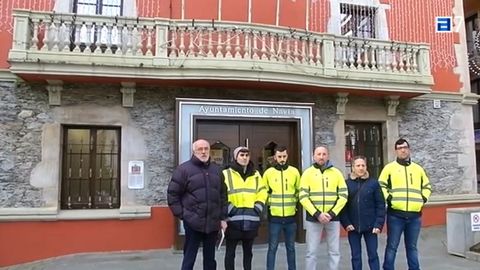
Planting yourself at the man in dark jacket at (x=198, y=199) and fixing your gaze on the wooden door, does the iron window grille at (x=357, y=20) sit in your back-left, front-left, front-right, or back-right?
front-right

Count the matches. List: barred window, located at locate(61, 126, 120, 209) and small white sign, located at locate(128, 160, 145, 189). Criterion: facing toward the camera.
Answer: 2

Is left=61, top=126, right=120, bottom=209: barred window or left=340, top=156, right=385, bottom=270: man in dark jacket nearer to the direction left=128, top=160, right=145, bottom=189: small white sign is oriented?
the man in dark jacket

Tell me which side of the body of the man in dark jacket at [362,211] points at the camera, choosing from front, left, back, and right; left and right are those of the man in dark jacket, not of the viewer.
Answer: front

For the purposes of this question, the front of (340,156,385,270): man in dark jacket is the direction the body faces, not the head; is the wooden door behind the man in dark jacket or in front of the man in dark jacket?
behind

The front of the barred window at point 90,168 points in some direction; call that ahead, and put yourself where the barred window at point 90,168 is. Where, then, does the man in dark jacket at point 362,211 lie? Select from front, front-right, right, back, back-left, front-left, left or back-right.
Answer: front-left

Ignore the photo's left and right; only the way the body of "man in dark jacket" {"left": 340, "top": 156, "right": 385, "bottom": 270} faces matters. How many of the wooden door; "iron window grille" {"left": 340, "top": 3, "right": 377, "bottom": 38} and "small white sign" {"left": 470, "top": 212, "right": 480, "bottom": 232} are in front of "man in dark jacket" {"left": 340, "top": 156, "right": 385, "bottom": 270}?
0

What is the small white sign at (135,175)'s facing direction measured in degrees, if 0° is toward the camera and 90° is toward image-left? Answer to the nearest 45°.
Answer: approximately 0°

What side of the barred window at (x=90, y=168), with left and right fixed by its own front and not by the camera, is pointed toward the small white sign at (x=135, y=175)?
left

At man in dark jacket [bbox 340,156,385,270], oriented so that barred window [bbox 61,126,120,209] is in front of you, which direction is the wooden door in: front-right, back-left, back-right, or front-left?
front-right

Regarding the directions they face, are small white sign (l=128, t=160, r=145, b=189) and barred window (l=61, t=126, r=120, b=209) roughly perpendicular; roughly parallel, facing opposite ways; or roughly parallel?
roughly parallel

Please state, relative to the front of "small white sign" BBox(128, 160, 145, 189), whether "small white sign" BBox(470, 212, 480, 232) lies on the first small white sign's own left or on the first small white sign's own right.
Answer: on the first small white sign's own left

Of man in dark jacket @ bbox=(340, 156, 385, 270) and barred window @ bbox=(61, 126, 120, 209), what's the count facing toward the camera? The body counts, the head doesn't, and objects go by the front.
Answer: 2

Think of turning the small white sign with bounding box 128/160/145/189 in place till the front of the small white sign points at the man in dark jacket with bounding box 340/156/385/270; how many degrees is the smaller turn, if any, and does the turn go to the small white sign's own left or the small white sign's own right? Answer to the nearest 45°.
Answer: approximately 45° to the small white sign's own left

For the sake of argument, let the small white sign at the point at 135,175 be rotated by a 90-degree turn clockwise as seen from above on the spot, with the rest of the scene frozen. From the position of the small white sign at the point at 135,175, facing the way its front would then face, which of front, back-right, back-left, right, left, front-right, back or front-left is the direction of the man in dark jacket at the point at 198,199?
left

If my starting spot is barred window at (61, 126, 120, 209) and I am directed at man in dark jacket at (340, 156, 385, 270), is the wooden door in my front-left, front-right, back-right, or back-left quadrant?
front-left

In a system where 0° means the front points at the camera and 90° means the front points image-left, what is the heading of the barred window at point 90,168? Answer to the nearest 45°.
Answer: approximately 0°

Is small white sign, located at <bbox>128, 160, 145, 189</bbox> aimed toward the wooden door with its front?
no

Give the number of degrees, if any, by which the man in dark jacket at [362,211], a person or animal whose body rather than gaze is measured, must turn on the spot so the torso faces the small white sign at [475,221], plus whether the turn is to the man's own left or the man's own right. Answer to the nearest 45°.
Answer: approximately 135° to the man's own left
